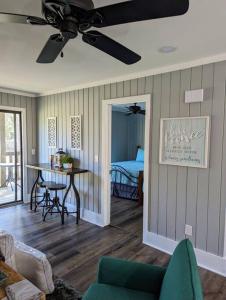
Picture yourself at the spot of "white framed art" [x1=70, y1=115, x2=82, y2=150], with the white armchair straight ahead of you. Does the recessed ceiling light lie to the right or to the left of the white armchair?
left

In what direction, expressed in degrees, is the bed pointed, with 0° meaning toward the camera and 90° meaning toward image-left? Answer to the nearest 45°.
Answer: approximately 45°

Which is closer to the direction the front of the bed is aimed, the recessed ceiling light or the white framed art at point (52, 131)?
the white framed art

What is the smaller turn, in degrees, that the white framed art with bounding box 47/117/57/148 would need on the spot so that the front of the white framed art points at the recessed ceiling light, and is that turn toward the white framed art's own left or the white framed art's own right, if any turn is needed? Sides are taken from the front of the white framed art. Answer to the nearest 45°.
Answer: approximately 90° to the white framed art's own left

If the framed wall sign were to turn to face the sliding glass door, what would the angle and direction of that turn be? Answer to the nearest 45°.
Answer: approximately 45° to its right

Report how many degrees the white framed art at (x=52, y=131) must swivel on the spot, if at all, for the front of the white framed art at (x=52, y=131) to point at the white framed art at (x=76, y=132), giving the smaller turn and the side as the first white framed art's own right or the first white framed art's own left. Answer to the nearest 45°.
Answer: approximately 90° to the first white framed art's own left

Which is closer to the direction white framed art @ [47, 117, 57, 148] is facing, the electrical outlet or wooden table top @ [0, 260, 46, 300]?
the wooden table top

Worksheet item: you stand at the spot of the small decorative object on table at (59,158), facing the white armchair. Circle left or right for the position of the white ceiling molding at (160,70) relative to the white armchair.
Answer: left

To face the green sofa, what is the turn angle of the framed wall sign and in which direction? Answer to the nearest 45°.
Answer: approximately 45° to its left

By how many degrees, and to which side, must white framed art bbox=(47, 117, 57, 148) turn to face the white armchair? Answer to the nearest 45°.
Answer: approximately 45° to its left
